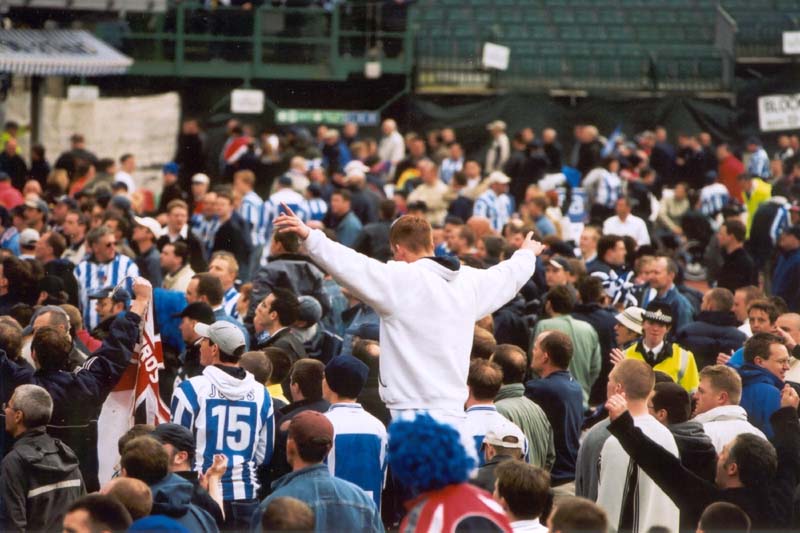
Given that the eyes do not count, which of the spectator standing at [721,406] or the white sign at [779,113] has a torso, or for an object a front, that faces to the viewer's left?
the spectator standing

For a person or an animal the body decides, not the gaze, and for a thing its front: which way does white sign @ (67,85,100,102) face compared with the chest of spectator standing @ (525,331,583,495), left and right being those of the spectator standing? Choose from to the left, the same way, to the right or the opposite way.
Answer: the opposite way

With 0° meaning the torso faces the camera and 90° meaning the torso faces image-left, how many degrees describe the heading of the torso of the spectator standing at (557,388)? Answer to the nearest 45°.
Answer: approximately 135°

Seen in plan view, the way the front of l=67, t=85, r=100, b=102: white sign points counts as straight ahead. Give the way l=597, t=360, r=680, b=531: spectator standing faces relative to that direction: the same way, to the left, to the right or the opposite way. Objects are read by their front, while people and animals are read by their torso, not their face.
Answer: the opposite way

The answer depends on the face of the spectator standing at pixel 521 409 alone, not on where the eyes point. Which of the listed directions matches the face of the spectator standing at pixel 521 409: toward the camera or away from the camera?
away from the camera

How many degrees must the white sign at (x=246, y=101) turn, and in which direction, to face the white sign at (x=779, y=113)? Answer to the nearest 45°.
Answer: approximately 45° to its left

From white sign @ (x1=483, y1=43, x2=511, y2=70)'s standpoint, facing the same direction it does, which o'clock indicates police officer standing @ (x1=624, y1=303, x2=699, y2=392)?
The police officer standing is roughly at 12 o'clock from the white sign.

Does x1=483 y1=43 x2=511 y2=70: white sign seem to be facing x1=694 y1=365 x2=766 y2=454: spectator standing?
yes

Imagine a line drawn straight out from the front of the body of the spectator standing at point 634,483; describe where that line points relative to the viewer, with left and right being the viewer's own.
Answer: facing away from the viewer and to the left of the viewer

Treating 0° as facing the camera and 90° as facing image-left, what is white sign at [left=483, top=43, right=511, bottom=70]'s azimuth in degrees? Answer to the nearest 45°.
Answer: approximately 0°
